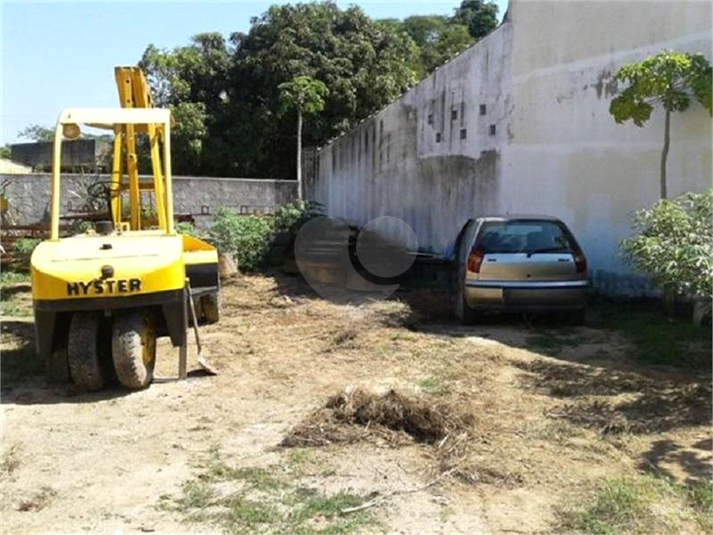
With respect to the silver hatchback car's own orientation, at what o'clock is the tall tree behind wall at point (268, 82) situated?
The tall tree behind wall is roughly at 11 o'clock from the silver hatchback car.

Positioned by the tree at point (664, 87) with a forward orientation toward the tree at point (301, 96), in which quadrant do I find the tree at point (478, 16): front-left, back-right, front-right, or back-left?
front-right

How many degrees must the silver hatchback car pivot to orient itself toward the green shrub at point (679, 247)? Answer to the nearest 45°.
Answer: approximately 135° to its right

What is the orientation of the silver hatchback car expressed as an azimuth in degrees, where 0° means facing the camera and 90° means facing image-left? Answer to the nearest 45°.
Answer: approximately 180°

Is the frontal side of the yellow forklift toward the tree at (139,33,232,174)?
yes

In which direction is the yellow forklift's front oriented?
away from the camera

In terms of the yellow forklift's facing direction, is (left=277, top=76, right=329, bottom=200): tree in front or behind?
in front

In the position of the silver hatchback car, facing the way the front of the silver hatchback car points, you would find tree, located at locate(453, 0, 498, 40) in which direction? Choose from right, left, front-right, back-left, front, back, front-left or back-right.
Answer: front

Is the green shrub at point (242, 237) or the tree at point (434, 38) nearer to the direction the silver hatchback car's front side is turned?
the tree

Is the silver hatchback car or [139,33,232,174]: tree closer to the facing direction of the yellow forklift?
the tree

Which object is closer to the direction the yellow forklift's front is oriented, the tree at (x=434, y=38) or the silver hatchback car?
the tree

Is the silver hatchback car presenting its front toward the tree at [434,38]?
yes

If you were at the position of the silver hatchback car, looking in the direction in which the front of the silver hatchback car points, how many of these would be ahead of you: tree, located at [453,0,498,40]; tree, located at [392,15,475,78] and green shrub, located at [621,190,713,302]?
2

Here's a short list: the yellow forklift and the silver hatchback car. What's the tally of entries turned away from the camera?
2
